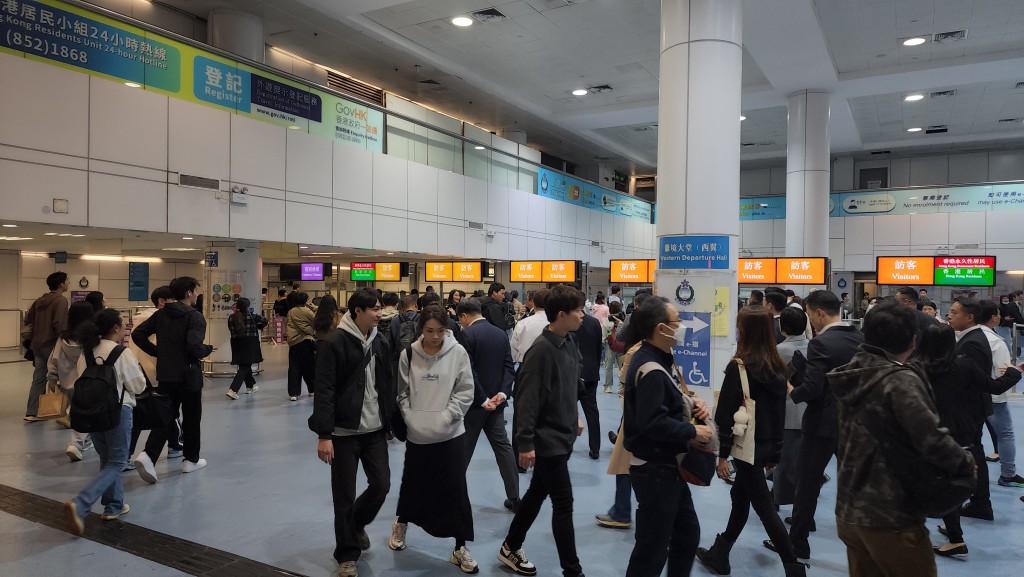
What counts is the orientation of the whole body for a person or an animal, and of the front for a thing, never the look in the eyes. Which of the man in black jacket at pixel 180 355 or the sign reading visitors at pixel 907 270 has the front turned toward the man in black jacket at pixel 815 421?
the sign reading visitors

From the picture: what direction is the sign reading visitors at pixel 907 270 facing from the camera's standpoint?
toward the camera

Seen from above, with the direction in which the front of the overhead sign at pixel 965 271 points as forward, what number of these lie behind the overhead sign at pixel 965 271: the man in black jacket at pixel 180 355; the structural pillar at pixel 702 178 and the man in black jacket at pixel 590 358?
0

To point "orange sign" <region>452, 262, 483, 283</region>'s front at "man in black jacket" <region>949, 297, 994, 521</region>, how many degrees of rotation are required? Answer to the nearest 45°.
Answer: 0° — it already faces them

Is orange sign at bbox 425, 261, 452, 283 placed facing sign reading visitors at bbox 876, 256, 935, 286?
no

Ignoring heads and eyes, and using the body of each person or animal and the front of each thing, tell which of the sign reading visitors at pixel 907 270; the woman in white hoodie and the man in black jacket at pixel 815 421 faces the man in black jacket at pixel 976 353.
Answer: the sign reading visitors

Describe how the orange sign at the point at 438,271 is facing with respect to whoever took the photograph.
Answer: facing the viewer

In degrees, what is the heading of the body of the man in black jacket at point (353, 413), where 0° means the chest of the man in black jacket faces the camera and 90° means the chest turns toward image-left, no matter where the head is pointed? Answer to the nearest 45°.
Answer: approximately 315°

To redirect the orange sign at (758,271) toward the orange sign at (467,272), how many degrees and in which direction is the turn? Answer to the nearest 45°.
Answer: approximately 90° to its right

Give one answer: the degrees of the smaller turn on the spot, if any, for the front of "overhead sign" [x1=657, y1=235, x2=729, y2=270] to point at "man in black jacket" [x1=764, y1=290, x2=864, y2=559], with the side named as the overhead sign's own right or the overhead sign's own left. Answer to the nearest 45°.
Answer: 0° — it already faces them

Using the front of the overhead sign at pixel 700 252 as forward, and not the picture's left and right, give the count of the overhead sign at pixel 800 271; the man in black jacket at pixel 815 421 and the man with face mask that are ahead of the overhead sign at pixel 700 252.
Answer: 2

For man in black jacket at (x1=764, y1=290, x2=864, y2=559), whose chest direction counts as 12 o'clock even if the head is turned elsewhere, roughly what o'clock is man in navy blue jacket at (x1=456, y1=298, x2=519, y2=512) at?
man in navy blue jacket at (x1=456, y1=298, x2=519, y2=512) is roughly at 12 o'clock from man in black jacket at (x1=764, y1=290, x2=864, y2=559).

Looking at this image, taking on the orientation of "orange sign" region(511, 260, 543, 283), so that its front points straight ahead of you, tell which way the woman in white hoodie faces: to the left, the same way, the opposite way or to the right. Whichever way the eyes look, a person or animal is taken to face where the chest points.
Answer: the same way

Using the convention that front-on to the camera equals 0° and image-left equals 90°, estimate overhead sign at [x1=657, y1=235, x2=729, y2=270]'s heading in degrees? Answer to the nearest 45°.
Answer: approximately 0°

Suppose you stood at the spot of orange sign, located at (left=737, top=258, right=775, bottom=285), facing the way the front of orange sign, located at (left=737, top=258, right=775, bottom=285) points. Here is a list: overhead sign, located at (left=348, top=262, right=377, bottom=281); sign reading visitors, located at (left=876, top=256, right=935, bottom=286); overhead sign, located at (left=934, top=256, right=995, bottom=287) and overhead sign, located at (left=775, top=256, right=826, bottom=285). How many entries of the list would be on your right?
1

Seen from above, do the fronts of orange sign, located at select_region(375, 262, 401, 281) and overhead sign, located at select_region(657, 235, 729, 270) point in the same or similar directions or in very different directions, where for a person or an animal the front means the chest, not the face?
same or similar directions

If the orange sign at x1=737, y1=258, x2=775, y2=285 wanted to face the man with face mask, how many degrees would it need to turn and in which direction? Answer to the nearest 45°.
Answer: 0° — it already faces them

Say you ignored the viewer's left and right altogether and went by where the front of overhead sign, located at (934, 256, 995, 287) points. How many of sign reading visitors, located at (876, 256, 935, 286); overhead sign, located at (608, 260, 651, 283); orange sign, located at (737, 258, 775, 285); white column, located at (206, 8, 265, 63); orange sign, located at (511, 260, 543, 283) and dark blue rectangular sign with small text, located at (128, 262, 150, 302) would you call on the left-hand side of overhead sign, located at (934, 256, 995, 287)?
0

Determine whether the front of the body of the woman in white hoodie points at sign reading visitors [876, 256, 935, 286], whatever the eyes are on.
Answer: no

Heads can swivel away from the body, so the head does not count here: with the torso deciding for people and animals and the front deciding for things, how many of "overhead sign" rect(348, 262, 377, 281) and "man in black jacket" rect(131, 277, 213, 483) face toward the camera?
1
